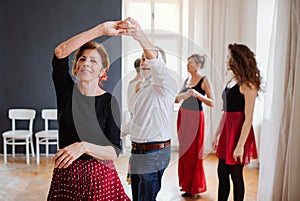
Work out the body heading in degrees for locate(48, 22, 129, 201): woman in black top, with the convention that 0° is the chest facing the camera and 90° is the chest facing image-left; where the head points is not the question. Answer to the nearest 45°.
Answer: approximately 0°

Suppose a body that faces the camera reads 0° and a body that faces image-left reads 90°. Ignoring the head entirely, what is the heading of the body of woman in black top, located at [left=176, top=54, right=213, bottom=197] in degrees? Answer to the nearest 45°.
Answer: approximately 45°

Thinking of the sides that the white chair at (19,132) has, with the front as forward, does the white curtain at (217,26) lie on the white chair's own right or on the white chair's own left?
on the white chair's own left

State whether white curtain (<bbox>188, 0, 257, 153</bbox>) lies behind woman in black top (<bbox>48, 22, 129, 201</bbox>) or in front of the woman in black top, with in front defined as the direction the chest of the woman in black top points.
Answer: behind

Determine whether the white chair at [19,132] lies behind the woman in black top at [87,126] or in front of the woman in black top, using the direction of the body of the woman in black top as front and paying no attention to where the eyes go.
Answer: behind

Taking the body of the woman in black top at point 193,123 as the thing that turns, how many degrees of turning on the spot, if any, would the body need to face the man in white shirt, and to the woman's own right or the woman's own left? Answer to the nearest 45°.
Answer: approximately 45° to the woman's own left

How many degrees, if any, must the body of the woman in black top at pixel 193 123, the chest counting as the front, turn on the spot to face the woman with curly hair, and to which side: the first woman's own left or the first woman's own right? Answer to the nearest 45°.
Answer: approximately 90° to the first woman's own left

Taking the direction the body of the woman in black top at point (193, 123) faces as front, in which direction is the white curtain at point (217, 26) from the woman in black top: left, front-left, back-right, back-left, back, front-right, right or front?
back-right

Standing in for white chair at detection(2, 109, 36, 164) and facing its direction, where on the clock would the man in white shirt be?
The man in white shirt is roughly at 10 o'clock from the white chair.
